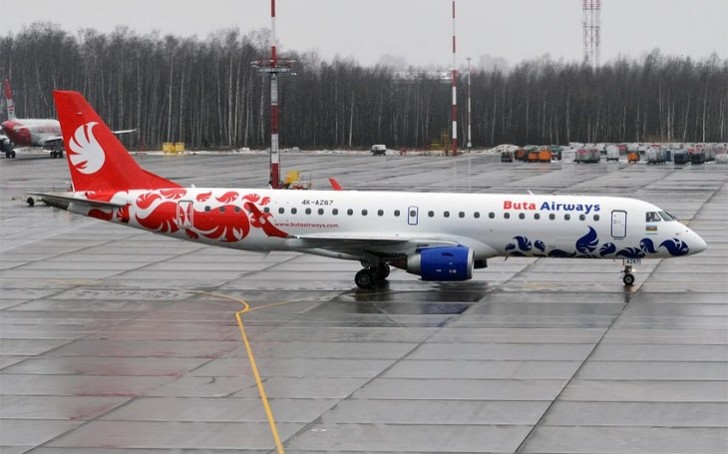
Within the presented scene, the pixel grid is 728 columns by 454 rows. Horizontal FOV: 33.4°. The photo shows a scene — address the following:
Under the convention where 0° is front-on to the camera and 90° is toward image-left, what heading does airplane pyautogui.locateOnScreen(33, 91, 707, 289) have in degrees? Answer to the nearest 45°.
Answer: approximately 270°
